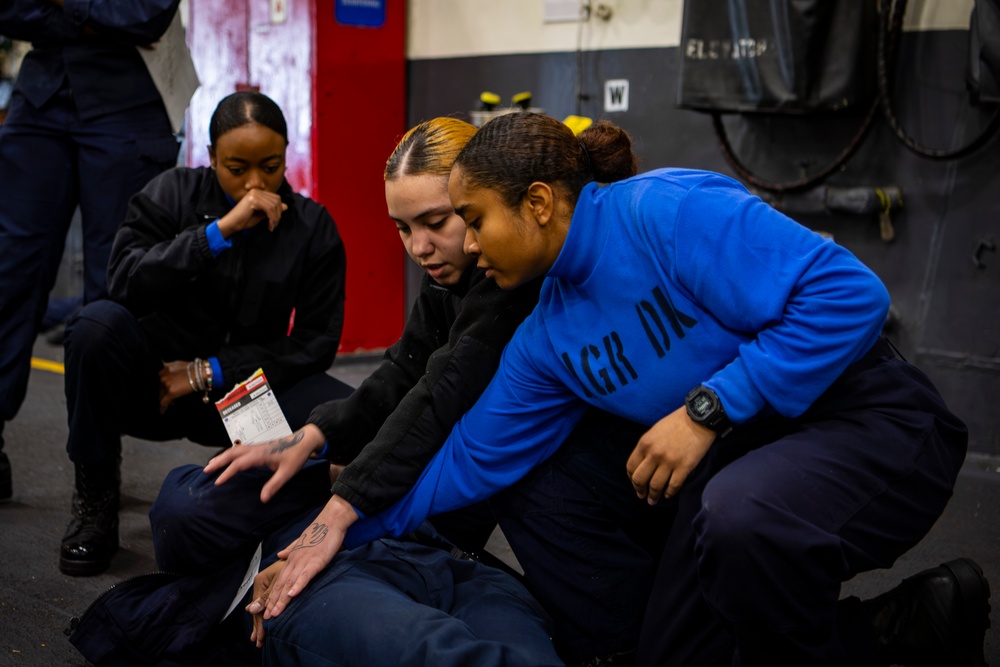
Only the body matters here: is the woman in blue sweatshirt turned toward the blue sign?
no

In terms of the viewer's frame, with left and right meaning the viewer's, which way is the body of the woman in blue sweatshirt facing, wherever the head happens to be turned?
facing the viewer and to the left of the viewer

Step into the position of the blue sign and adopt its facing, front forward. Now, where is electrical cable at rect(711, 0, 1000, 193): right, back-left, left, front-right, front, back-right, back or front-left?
front-left

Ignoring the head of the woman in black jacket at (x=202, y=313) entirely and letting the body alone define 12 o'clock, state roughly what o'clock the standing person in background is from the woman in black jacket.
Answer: The standing person in background is roughly at 5 o'clock from the woman in black jacket.

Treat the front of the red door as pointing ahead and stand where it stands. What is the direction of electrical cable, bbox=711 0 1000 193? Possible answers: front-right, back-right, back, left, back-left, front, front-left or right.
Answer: front-left

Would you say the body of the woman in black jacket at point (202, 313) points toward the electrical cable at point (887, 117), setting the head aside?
no

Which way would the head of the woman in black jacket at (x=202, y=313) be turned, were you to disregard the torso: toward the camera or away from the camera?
toward the camera

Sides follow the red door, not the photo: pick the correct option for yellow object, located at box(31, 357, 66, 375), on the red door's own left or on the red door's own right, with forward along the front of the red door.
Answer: on the red door's own right

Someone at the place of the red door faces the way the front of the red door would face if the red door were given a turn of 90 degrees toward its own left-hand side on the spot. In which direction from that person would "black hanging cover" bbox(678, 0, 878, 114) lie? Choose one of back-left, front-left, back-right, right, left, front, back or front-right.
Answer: front-right

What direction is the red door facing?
toward the camera

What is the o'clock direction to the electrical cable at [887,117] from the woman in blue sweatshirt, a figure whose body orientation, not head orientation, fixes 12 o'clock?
The electrical cable is roughly at 5 o'clock from the woman in blue sweatshirt.

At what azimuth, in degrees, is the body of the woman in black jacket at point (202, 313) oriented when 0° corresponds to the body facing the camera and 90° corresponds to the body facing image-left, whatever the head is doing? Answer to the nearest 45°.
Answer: approximately 0°

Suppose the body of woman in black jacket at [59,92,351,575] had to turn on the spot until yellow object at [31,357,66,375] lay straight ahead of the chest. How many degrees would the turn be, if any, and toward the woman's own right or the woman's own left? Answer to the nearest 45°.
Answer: approximately 180°

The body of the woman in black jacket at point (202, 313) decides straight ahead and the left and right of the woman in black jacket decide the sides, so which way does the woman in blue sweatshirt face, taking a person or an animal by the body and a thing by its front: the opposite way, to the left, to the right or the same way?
to the right

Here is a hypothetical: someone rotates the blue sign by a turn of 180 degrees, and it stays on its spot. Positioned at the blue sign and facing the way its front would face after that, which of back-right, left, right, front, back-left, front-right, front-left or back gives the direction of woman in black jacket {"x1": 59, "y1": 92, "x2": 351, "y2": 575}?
back

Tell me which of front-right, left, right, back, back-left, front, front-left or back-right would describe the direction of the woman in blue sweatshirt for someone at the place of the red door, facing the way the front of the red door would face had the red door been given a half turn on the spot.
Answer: back

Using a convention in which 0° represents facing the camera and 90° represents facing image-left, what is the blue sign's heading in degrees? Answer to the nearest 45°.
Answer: approximately 0°

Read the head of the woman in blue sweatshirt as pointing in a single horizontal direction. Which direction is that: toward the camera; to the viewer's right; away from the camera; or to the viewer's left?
to the viewer's left

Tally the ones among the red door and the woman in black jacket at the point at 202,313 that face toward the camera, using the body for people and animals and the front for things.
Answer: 2
